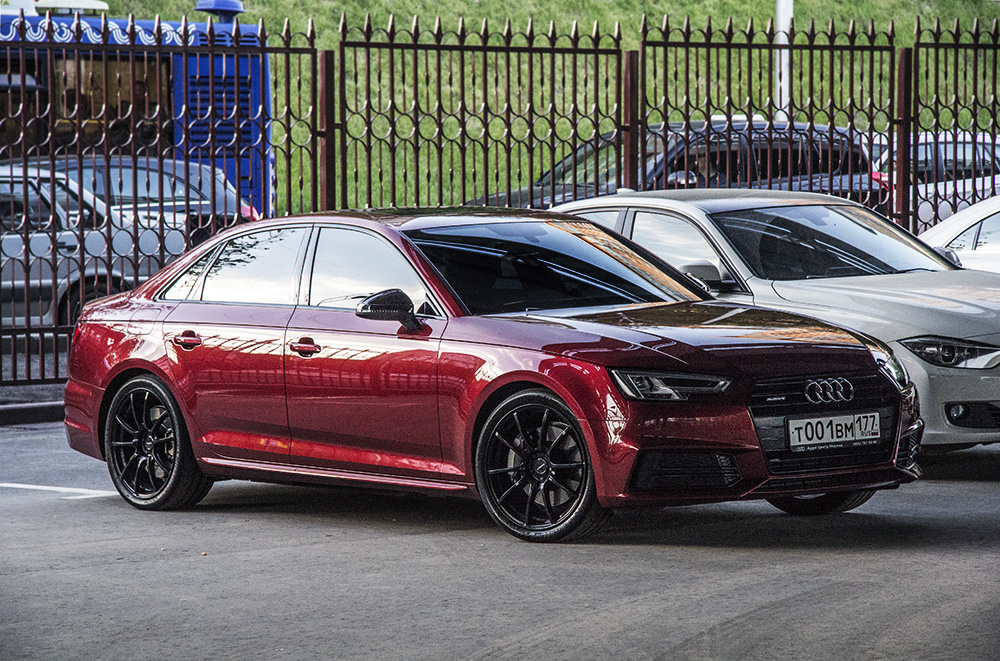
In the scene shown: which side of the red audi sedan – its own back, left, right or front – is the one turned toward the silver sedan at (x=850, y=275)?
left

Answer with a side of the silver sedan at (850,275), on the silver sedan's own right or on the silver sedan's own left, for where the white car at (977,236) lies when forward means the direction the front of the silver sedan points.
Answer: on the silver sedan's own left

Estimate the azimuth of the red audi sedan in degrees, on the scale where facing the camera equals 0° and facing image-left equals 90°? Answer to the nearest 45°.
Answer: approximately 315°

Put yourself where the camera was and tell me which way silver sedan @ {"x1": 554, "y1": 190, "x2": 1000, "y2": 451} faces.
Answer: facing the viewer and to the right of the viewer
